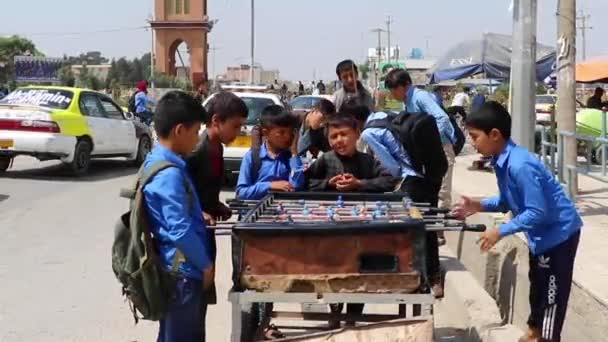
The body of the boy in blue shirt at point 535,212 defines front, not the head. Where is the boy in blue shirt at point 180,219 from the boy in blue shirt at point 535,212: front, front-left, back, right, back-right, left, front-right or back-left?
front-left

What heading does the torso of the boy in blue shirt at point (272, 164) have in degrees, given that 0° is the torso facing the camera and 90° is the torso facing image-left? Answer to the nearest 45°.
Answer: approximately 315°

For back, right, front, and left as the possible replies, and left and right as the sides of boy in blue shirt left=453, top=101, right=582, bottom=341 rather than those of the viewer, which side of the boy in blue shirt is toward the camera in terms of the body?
left

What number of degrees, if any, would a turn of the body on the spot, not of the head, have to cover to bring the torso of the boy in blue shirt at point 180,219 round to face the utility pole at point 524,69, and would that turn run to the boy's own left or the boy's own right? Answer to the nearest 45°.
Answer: approximately 45° to the boy's own left

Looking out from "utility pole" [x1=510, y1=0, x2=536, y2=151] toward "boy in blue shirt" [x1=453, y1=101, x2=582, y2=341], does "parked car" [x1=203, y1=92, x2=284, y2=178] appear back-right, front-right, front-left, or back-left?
back-right

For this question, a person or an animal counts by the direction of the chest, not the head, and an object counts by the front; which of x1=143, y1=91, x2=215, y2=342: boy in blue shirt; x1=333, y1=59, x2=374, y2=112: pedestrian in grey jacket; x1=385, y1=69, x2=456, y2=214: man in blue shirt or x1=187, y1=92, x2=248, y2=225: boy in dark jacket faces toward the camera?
the pedestrian in grey jacket

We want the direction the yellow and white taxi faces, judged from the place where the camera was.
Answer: facing away from the viewer and to the right of the viewer

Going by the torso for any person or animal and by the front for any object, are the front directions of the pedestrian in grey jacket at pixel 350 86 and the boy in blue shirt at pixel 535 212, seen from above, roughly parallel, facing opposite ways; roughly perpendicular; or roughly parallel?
roughly perpendicular

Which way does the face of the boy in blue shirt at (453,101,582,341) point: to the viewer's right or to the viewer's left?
to the viewer's left

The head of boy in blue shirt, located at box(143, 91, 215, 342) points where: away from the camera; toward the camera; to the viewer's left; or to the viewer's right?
to the viewer's right

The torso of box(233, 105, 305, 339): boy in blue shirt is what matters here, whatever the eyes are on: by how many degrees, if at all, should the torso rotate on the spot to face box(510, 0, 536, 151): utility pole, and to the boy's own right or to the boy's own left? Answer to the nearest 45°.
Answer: approximately 90° to the boy's own left
